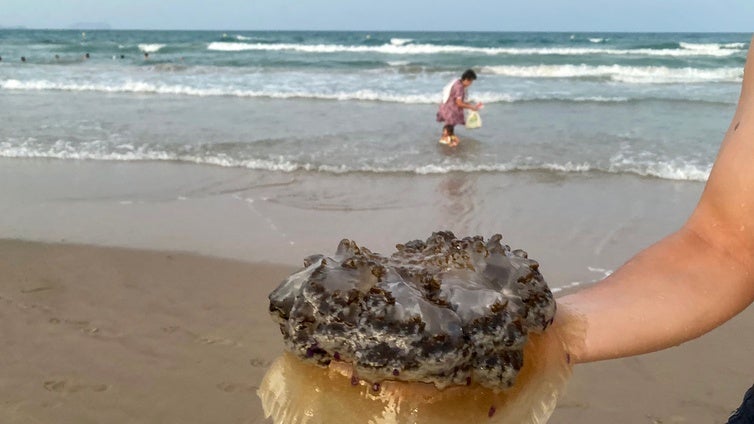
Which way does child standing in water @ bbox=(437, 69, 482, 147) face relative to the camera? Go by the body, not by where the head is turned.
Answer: to the viewer's right

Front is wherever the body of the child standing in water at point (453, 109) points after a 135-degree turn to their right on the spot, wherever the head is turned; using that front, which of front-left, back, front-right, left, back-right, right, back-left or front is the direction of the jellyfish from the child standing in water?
front-left
